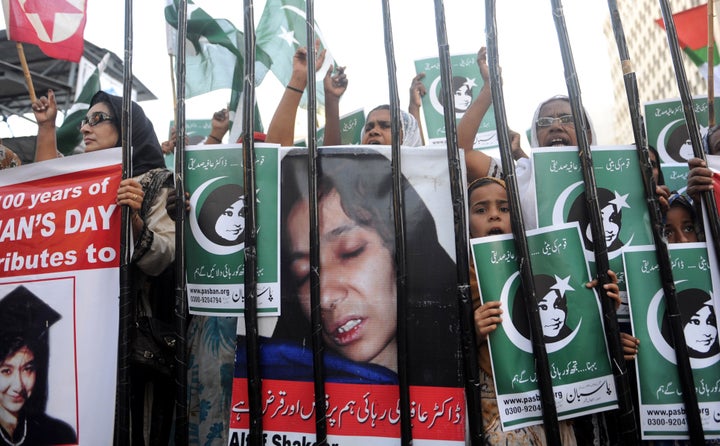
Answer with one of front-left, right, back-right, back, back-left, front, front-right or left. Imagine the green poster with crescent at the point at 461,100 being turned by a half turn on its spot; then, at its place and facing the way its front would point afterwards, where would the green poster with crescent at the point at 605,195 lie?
back

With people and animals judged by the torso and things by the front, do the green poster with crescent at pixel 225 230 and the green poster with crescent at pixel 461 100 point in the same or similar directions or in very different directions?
same or similar directions

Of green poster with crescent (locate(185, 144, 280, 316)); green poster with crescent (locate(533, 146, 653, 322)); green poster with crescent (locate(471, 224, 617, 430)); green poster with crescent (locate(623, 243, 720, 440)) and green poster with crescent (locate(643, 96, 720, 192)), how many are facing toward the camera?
5

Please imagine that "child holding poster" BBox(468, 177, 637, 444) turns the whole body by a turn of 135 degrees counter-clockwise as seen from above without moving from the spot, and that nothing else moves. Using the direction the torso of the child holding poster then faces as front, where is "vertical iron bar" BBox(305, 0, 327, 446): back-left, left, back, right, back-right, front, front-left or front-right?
back

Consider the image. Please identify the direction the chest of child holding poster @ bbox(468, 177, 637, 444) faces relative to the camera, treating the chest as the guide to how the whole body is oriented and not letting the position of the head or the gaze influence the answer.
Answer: toward the camera

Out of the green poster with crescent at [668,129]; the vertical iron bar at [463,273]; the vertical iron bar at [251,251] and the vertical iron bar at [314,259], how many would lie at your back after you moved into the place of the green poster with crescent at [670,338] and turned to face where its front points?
1

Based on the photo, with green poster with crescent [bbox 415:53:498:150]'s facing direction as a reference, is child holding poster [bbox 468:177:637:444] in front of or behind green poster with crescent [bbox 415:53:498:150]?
in front

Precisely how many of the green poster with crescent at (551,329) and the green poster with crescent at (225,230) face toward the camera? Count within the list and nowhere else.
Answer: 2

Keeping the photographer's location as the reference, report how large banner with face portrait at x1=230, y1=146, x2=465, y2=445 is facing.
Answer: facing the viewer

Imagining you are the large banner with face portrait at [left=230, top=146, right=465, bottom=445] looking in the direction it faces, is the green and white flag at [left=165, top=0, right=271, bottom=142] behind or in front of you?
behind

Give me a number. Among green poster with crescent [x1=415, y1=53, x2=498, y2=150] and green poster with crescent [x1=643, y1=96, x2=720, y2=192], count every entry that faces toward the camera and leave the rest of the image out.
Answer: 2

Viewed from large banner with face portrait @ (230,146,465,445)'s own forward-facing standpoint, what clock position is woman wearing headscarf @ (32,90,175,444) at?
The woman wearing headscarf is roughly at 4 o'clock from the large banner with face portrait.

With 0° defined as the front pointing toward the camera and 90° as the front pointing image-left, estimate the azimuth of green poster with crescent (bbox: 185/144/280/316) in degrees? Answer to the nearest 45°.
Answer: approximately 0°

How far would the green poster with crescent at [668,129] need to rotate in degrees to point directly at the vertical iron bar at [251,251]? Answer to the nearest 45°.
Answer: approximately 45° to its right

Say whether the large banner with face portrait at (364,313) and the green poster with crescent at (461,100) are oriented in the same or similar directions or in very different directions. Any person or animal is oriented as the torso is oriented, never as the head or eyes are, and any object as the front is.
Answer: same or similar directions

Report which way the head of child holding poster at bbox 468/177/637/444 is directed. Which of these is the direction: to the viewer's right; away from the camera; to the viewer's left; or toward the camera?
toward the camera

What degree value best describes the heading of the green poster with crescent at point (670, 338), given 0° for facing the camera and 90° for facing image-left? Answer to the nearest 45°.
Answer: approximately 0°
